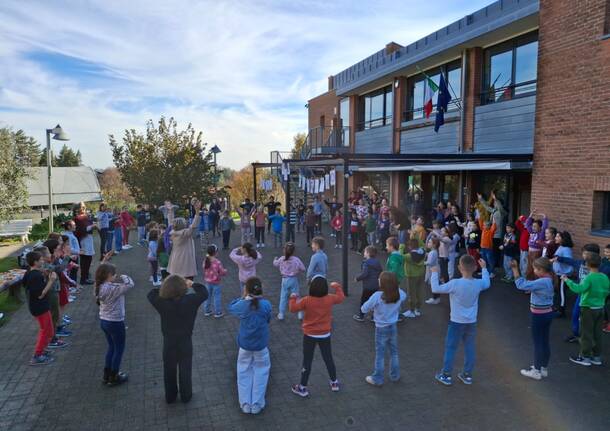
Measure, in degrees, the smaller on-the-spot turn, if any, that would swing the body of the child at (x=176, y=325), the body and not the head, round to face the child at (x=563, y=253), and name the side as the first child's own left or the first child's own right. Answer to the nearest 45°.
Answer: approximately 90° to the first child's own right

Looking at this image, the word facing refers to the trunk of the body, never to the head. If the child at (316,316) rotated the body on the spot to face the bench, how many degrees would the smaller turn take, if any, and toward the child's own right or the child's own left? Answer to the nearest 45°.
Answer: approximately 45° to the child's own left

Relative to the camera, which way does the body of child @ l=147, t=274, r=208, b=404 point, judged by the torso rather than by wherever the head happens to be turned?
away from the camera

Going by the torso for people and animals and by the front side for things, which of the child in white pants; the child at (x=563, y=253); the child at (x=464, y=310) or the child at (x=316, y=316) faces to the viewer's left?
the child at (x=563, y=253)

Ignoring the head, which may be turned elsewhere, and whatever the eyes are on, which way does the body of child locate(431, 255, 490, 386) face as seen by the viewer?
away from the camera

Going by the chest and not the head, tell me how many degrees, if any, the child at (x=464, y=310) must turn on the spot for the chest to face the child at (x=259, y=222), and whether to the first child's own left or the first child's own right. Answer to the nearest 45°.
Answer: approximately 45° to the first child's own left

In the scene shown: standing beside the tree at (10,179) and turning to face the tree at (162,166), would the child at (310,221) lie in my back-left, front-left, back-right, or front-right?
front-right

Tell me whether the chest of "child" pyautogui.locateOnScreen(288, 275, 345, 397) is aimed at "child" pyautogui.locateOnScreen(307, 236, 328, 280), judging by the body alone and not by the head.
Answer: yes

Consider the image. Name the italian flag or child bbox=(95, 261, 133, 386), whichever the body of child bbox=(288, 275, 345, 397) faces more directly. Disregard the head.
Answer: the italian flag

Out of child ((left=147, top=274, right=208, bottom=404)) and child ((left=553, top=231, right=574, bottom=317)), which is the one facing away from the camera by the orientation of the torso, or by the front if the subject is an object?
child ((left=147, top=274, right=208, bottom=404))

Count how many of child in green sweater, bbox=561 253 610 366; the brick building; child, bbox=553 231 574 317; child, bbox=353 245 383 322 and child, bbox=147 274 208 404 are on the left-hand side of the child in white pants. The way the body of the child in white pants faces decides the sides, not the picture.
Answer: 1

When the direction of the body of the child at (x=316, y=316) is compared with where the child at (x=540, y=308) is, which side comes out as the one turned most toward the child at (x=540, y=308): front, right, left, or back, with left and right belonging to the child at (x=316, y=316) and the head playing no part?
right

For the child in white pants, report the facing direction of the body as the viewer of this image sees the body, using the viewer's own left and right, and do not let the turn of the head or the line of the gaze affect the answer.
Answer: facing away from the viewer

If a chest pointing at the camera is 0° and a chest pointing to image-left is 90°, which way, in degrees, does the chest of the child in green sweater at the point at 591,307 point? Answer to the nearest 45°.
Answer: approximately 135°

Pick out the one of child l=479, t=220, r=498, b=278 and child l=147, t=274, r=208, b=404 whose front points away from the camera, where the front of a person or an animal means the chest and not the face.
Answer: child l=147, t=274, r=208, b=404

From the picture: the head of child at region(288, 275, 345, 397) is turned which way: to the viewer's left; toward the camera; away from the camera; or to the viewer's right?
away from the camera

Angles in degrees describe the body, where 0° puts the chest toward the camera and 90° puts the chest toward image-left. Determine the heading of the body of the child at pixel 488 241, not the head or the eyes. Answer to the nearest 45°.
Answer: approximately 45°

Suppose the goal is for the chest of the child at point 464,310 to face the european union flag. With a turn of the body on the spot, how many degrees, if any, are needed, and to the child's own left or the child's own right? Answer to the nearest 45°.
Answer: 0° — they already face it
